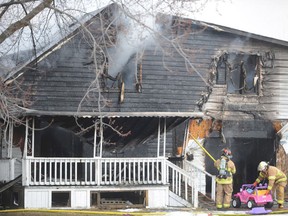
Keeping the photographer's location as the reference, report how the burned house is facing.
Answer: facing the viewer
